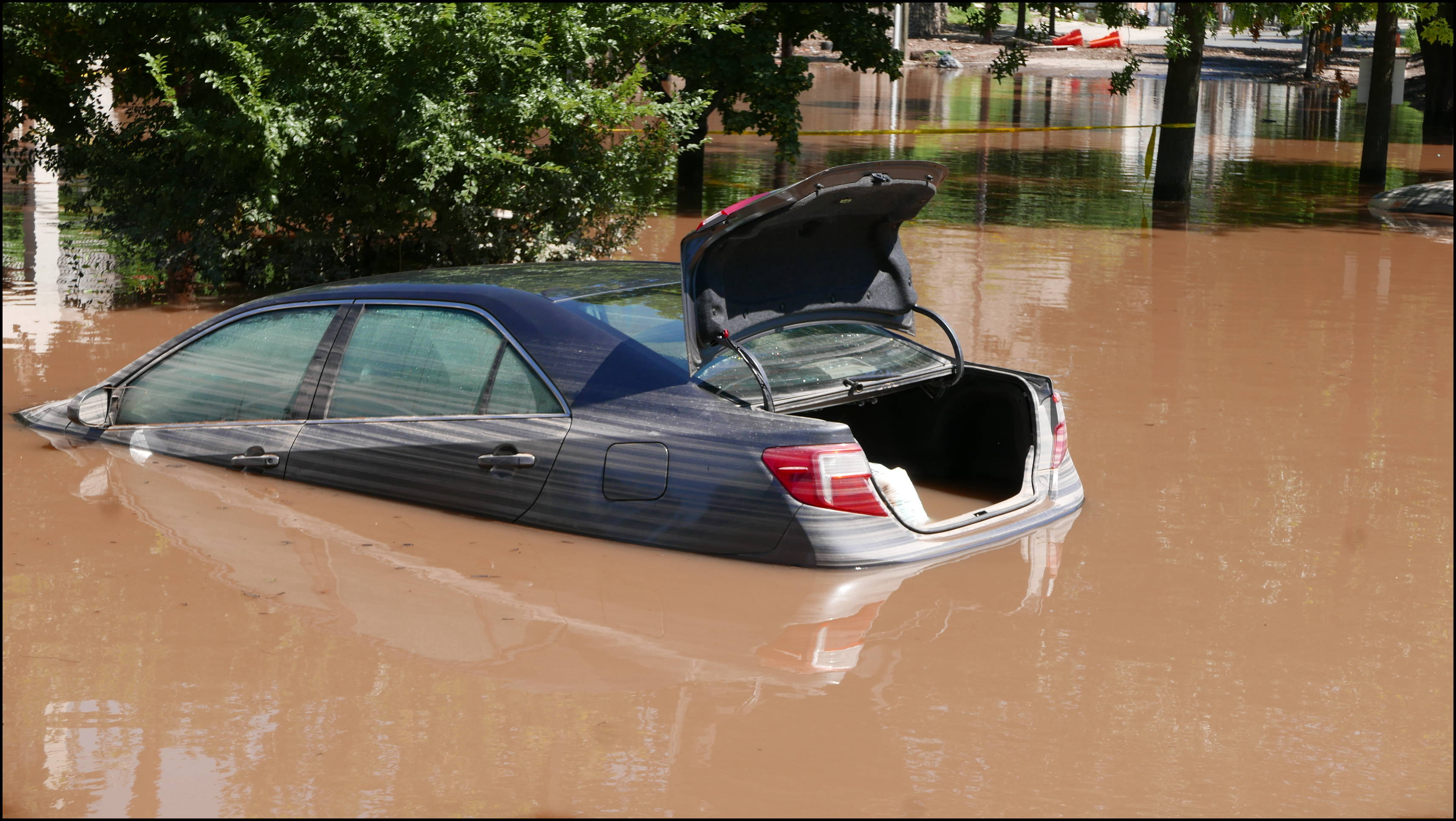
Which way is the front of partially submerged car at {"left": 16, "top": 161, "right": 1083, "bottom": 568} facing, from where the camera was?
facing away from the viewer and to the left of the viewer

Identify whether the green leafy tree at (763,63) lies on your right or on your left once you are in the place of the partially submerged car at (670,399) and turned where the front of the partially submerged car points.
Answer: on your right

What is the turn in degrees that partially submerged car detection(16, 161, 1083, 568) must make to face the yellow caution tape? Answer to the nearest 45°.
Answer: approximately 45° to its right

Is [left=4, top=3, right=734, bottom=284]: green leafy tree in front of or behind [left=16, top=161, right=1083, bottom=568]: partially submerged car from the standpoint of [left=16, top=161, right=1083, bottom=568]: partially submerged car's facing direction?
in front

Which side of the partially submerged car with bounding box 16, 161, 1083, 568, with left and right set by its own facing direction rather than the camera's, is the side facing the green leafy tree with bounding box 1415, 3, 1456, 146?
right

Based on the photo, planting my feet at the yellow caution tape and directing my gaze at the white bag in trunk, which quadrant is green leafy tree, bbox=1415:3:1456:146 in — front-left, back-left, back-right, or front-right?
back-left
